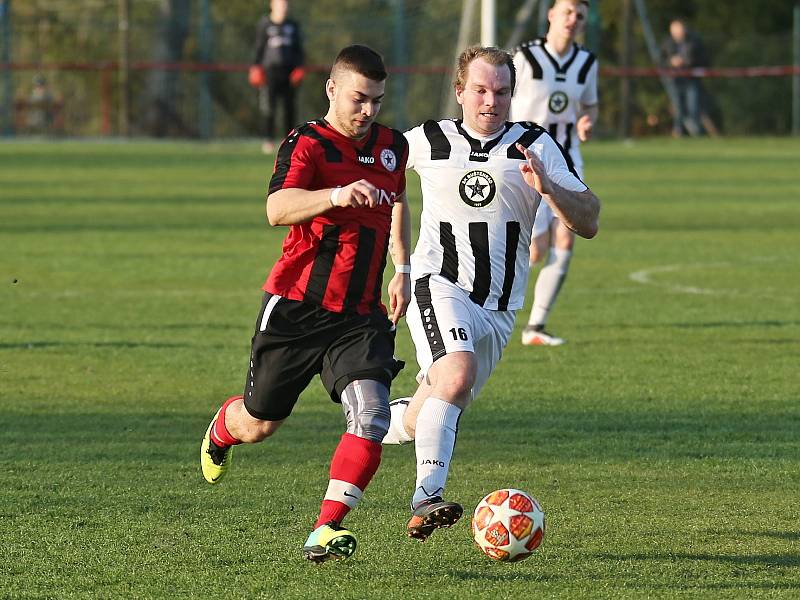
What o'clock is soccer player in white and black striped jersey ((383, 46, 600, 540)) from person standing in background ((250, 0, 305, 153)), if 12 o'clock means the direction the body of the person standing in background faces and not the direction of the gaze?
The soccer player in white and black striped jersey is roughly at 12 o'clock from the person standing in background.

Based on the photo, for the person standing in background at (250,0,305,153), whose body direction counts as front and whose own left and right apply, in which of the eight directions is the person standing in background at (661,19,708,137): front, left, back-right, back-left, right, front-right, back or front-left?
back-left

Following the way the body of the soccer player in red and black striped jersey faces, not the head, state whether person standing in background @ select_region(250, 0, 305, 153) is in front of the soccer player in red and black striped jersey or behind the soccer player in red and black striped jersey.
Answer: behind

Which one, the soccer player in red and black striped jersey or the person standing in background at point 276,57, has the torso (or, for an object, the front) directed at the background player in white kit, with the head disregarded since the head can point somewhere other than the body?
the person standing in background

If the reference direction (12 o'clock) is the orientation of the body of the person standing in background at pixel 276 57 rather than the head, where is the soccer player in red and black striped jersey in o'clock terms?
The soccer player in red and black striped jersey is roughly at 12 o'clock from the person standing in background.

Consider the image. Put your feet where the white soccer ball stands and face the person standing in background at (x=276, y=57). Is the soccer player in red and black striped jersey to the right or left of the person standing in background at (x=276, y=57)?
left

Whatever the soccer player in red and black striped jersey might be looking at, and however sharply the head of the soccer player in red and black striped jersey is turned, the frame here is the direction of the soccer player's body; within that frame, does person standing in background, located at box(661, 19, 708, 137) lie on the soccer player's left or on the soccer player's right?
on the soccer player's left

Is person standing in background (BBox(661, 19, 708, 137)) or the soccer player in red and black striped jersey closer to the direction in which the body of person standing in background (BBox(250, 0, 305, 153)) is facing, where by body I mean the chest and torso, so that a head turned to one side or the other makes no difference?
the soccer player in red and black striped jersey

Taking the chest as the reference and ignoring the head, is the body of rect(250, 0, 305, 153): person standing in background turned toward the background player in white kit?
yes

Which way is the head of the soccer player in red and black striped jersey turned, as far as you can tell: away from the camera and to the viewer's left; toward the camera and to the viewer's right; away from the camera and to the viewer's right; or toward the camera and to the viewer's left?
toward the camera and to the viewer's right

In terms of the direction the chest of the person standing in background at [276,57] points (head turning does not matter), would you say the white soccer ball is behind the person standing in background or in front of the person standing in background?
in front

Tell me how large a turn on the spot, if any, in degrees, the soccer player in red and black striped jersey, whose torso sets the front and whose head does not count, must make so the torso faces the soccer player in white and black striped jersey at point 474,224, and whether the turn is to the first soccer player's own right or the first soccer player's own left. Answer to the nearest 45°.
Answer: approximately 90° to the first soccer player's own left
